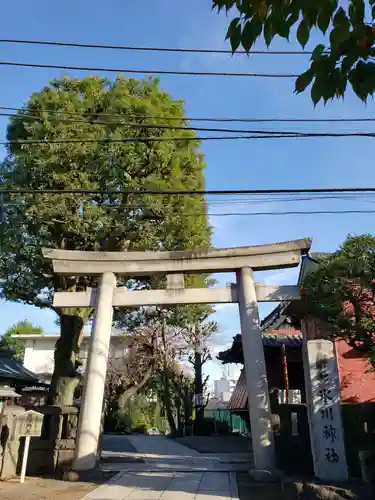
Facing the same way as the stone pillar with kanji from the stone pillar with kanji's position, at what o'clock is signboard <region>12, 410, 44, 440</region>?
The signboard is roughly at 3 o'clock from the stone pillar with kanji.

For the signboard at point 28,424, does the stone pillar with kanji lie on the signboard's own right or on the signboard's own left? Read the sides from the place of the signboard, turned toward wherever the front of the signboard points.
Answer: on the signboard's own left

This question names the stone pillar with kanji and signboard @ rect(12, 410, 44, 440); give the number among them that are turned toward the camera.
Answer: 2

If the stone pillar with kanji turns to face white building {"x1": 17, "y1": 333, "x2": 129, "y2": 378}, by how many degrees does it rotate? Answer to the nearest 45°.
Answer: approximately 135° to its right

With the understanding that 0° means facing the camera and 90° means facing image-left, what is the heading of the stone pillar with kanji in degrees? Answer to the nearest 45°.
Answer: approximately 0°

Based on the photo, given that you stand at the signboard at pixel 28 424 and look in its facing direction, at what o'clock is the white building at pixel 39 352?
The white building is roughly at 6 o'clock from the signboard.
